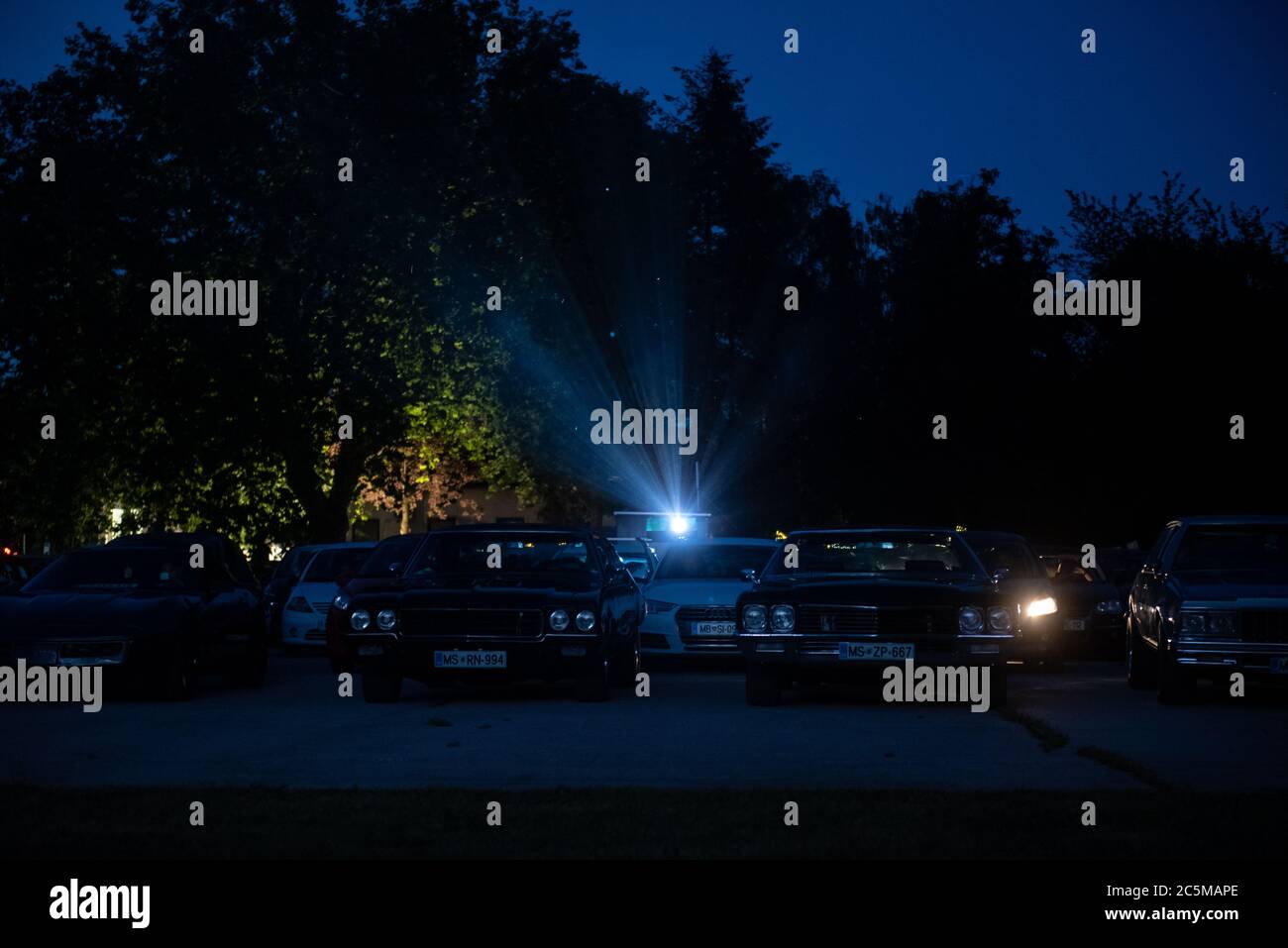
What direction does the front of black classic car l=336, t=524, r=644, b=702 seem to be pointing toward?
toward the camera

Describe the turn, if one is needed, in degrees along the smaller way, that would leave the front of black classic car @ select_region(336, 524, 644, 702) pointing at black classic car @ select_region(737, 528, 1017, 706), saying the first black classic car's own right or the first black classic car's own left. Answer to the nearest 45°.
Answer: approximately 90° to the first black classic car's own left

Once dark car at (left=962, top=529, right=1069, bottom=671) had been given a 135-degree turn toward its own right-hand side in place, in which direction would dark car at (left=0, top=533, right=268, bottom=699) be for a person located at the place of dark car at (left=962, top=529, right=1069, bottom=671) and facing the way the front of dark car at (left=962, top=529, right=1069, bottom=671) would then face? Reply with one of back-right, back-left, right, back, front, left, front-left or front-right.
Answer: left

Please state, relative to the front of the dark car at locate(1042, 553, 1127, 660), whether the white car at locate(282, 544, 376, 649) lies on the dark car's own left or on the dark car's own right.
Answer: on the dark car's own right

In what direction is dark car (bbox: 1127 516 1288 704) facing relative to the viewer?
toward the camera

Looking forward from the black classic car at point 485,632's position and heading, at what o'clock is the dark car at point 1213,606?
The dark car is roughly at 9 o'clock from the black classic car.

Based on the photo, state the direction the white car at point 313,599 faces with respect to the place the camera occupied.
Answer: facing the viewer

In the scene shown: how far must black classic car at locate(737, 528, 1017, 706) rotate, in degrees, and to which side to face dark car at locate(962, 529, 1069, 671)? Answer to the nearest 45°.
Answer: approximately 180°

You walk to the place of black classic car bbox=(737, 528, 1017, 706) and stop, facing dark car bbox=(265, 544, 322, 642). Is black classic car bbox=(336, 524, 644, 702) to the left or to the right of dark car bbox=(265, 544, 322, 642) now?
left

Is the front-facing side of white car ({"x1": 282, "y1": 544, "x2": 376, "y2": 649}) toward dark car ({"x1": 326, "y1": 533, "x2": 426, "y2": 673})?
yes

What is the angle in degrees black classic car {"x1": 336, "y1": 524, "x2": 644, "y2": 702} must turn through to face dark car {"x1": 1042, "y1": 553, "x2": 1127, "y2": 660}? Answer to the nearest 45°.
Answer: approximately 135° to its left
